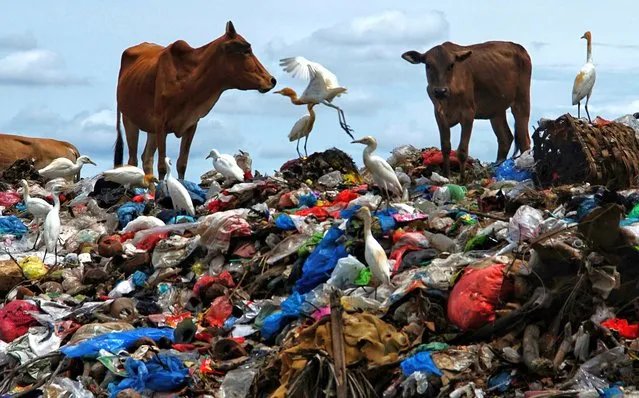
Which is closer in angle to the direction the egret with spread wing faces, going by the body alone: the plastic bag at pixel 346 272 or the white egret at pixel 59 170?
the white egret

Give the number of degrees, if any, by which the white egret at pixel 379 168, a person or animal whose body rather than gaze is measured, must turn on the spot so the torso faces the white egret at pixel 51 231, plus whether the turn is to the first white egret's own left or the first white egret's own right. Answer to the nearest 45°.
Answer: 0° — it already faces it

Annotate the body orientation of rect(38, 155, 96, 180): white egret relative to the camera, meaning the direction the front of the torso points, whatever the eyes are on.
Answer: to the viewer's right

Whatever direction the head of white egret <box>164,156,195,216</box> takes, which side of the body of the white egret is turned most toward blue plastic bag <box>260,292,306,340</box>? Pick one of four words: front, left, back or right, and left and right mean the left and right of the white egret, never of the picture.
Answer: left

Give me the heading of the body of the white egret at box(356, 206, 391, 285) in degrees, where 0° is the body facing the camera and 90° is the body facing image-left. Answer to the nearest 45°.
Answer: approximately 90°

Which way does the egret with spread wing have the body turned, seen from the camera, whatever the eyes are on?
to the viewer's left

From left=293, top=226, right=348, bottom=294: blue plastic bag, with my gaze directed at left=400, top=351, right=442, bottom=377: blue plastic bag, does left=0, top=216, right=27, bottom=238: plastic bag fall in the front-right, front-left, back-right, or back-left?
back-right

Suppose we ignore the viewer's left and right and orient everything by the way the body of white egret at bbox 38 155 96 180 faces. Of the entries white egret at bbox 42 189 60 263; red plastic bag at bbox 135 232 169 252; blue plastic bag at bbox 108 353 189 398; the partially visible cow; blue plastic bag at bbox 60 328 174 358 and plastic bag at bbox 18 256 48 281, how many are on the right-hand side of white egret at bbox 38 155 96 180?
5

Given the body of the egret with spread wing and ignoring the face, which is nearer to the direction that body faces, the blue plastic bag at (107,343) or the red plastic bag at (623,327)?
the blue plastic bag
